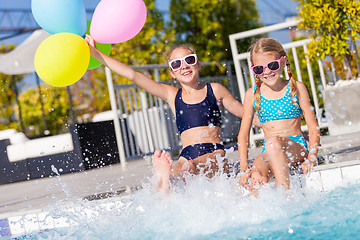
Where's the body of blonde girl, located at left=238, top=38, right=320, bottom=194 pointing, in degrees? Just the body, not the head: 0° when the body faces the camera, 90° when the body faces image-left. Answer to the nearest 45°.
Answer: approximately 0°

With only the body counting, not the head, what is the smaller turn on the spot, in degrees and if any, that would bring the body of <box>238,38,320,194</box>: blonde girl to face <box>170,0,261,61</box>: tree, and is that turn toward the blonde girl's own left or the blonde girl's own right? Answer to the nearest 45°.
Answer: approximately 180°

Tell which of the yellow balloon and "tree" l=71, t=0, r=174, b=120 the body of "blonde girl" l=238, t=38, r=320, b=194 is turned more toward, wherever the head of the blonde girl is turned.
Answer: the yellow balloon

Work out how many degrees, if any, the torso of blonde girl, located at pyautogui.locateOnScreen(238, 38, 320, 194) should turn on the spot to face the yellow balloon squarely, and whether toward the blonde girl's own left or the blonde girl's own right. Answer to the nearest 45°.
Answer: approximately 90° to the blonde girl's own right

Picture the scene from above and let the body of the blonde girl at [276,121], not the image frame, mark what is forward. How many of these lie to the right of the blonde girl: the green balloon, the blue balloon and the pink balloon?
3

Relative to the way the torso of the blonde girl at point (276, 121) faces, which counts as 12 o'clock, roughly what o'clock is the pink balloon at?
The pink balloon is roughly at 3 o'clock from the blonde girl.

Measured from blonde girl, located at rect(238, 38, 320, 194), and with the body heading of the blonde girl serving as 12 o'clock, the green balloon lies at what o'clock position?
The green balloon is roughly at 3 o'clock from the blonde girl.

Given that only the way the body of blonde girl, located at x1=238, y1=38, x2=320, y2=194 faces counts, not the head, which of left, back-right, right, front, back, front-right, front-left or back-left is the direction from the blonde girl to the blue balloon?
right

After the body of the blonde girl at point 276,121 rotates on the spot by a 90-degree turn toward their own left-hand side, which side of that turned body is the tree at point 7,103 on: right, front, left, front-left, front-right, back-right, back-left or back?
back-left

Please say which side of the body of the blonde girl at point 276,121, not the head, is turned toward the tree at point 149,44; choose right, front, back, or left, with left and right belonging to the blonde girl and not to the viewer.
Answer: back
